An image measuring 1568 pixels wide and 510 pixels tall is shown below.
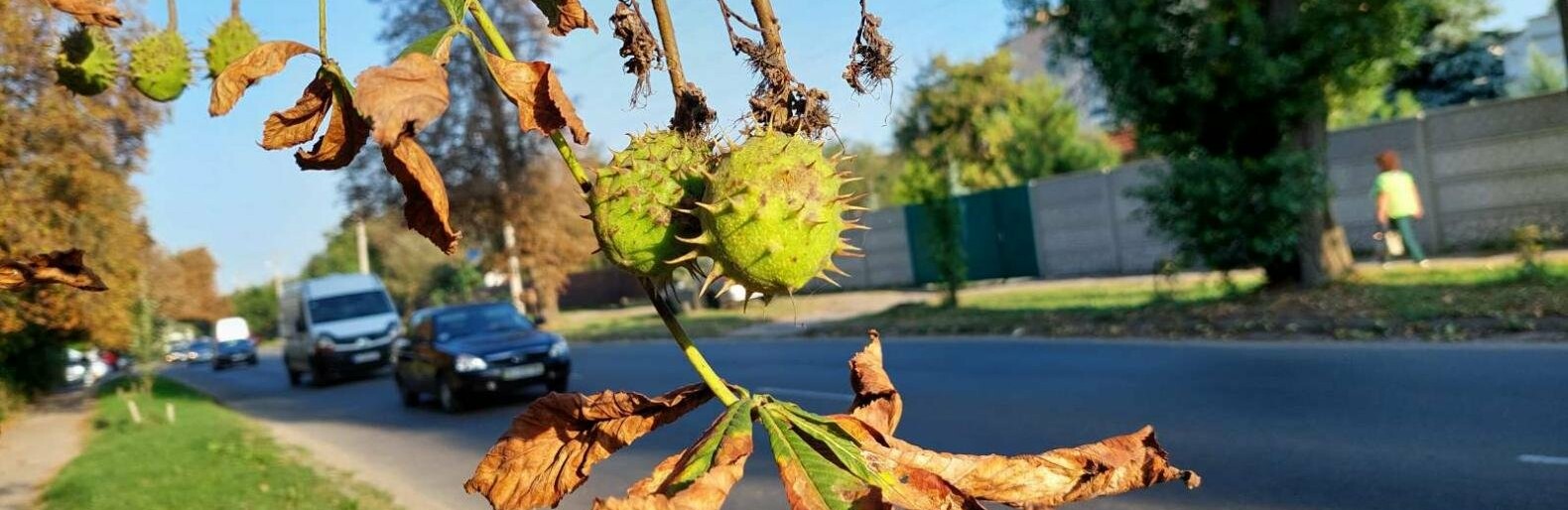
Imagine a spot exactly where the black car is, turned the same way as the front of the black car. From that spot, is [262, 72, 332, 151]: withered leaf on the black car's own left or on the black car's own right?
on the black car's own right

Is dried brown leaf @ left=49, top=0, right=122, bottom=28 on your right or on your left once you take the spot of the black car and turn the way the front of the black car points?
on your right

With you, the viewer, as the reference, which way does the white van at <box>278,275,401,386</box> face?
facing the viewer and to the right of the viewer

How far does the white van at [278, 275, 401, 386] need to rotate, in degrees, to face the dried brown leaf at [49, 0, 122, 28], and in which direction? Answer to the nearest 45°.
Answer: approximately 45° to its right

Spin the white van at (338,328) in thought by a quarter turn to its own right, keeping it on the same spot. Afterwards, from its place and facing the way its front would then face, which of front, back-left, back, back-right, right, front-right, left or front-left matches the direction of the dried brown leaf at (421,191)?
front-left

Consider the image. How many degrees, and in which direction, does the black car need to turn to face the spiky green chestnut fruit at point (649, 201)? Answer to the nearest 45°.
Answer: approximately 45° to its right

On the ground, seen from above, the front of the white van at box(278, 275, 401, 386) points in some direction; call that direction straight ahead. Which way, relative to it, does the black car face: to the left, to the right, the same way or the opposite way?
the same way

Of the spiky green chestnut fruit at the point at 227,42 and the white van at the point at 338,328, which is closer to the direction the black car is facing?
the spiky green chestnut fruit

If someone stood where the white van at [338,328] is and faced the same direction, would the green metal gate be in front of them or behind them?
in front

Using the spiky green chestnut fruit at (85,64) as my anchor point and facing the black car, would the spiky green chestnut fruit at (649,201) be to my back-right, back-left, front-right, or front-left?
back-right

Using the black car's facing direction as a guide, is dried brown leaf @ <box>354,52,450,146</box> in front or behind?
in front

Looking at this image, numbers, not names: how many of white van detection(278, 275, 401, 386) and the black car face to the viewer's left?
0

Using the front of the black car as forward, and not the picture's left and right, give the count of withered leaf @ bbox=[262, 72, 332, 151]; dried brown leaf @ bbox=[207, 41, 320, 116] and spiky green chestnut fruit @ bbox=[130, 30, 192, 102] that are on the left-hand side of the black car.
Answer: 0

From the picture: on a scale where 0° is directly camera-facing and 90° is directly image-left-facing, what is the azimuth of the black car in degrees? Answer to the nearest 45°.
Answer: approximately 315°

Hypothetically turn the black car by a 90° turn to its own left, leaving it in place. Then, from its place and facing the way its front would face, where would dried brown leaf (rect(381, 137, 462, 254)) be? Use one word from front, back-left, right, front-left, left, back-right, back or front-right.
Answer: back-right
